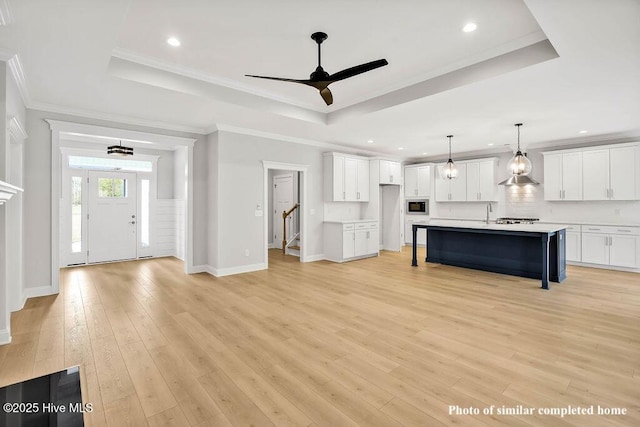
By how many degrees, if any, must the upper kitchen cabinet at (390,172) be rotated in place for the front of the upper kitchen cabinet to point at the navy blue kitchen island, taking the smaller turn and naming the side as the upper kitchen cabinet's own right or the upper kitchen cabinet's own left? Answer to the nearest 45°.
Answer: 0° — it already faces it

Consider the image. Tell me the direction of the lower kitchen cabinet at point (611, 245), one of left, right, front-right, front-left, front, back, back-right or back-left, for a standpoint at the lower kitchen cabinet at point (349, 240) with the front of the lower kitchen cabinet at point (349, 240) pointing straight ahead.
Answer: front-left

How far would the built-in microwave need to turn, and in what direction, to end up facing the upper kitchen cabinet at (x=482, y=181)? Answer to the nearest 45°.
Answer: approximately 45° to its left

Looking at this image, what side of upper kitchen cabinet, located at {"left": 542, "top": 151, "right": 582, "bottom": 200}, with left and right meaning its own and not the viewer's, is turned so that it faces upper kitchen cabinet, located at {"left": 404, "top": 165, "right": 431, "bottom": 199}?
right
